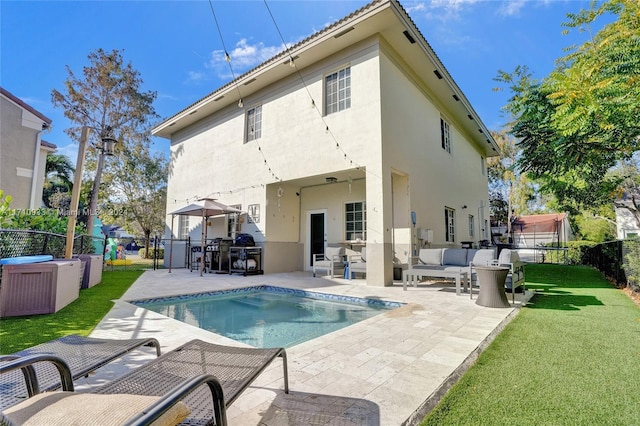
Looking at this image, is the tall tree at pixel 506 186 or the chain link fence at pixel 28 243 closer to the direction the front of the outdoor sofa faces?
the chain link fence

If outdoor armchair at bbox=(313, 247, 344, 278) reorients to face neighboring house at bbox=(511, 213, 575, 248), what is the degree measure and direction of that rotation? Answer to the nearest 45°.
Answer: approximately 180°

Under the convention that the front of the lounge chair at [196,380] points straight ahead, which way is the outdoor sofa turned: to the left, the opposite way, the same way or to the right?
the opposite way

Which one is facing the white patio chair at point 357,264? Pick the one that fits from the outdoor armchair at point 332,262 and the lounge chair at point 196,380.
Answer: the lounge chair

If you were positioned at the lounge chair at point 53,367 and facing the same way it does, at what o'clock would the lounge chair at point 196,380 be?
the lounge chair at point 196,380 is roughly at 3 o'clock from the lounge chair at point 53,367.

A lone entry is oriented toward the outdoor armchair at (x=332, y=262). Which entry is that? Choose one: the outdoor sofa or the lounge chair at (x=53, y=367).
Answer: the lounge chair

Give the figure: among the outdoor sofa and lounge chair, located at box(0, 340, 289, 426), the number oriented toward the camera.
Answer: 1

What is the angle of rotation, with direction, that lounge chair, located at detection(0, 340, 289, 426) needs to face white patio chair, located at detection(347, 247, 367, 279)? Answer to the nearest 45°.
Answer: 0° — it already faces it
